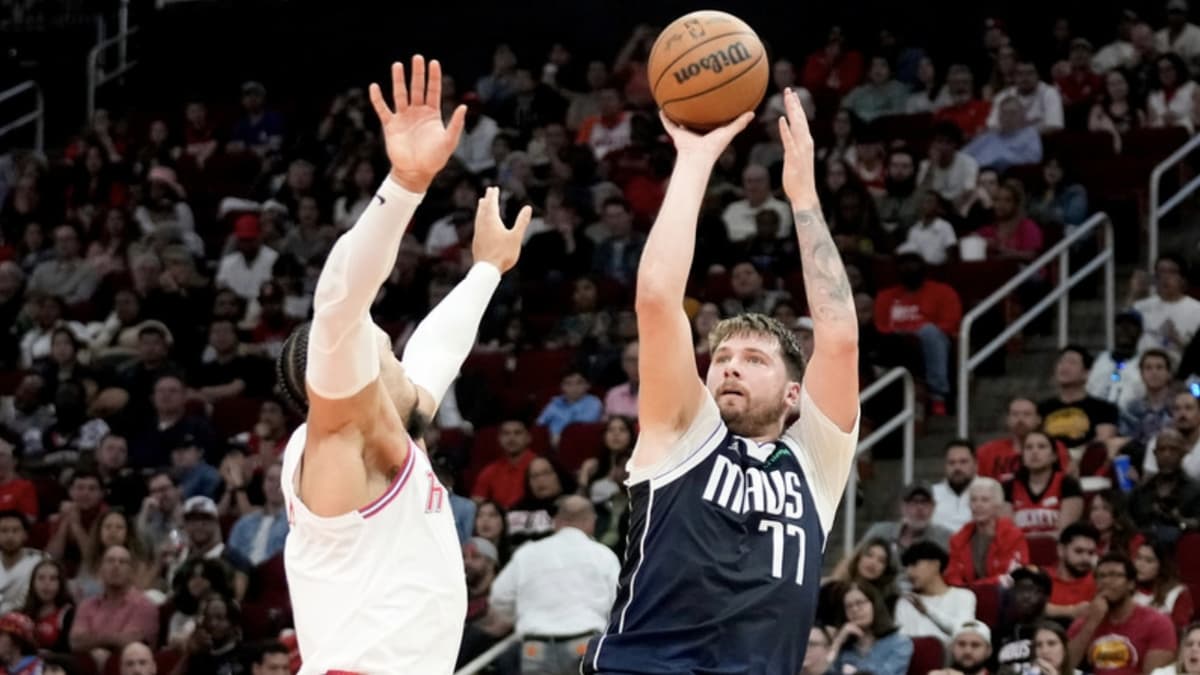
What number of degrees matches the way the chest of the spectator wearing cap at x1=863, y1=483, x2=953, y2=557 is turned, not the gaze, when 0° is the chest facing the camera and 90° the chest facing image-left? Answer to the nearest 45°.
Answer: approximately 0°

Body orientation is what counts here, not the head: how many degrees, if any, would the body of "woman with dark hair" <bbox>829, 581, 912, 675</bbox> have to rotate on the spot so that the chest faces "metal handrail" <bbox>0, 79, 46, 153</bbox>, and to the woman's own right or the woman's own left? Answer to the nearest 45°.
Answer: approximately 90° to the woman's own right

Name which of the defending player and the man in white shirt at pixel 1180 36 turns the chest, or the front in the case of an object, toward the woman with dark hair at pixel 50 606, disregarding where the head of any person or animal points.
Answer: the man in white shirt

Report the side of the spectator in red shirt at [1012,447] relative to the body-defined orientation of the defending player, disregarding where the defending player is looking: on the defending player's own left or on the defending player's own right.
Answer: on the defending player's own left

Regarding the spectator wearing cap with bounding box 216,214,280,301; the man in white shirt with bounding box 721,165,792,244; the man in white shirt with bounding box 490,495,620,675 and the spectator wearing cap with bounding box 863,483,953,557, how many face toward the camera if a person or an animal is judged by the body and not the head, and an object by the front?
3

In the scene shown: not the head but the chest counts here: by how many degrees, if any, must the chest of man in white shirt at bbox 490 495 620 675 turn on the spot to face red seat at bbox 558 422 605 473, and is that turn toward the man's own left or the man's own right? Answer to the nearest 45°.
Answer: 0° — they already face it

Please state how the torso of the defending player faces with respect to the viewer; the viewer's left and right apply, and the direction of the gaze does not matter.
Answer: facing to the right of the viewer

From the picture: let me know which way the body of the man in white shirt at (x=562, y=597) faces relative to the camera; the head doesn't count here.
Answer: away from the camera

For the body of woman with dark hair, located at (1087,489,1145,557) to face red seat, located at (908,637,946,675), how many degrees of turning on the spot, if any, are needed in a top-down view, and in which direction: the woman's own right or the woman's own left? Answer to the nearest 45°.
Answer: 0° — they already face it
